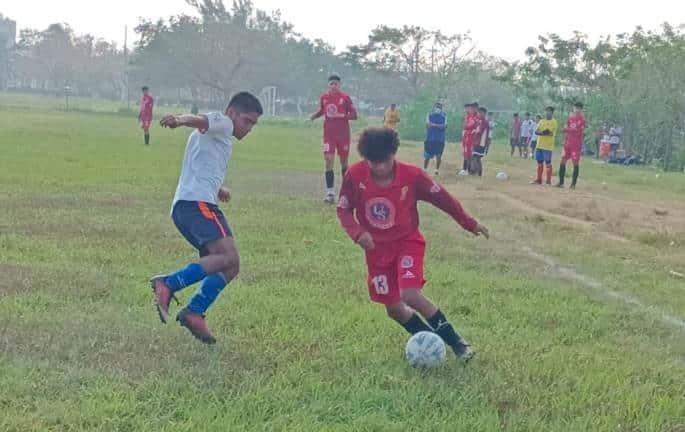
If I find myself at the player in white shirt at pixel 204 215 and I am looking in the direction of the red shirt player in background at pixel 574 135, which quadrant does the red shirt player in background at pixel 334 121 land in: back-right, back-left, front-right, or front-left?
front-left

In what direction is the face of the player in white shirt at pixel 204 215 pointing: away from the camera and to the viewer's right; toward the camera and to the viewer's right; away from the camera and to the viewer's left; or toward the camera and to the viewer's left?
toward the camera and to the viewer's right

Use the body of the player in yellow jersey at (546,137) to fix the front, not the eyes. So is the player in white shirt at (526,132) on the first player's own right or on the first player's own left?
on the first player's own right

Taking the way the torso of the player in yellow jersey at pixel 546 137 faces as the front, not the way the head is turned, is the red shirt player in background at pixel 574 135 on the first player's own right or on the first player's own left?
on the first player's own left

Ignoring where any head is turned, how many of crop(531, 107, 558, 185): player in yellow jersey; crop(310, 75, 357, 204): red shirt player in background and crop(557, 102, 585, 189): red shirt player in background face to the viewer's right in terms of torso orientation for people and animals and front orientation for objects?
0

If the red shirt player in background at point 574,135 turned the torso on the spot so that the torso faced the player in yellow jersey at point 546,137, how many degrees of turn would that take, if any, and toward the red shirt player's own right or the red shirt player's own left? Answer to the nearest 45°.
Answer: approximately 90° to the red shirt player's own right

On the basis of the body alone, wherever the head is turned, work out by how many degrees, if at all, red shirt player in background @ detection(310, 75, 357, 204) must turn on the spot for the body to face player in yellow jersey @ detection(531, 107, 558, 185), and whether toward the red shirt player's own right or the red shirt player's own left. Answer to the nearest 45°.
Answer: approximately 135° to the red shirt player's own left

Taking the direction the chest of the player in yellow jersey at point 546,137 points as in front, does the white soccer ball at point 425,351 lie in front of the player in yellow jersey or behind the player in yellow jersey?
in front

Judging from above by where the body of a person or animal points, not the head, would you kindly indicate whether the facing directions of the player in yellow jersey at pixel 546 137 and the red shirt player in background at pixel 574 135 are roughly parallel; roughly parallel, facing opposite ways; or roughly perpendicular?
roughly parallel

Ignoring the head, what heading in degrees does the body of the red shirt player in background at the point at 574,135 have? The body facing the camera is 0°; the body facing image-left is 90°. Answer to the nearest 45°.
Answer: approximately 45°

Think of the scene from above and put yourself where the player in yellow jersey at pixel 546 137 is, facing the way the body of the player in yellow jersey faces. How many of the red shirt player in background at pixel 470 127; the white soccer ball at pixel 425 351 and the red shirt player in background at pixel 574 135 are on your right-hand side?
1

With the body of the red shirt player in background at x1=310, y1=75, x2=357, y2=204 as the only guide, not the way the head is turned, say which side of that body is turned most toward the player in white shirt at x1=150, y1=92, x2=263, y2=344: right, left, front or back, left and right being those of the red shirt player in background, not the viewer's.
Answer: front

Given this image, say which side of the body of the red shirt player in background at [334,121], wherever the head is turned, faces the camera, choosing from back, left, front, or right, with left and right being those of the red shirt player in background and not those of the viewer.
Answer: front

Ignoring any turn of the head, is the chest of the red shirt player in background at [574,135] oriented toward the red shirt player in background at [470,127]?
no
